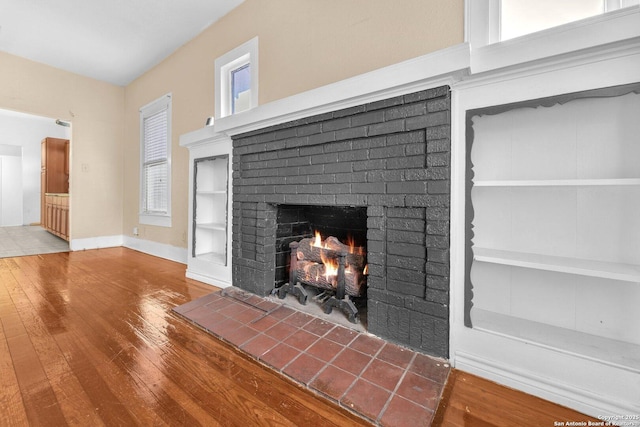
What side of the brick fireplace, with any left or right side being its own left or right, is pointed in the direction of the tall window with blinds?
right

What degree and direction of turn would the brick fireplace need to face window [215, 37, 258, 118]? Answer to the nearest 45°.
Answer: approximately 90° to its right

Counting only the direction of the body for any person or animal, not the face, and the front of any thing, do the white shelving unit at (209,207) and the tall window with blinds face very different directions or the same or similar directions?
same or similar directions

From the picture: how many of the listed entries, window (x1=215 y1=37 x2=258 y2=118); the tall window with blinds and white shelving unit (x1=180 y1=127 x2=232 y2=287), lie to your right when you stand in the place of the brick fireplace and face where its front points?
3

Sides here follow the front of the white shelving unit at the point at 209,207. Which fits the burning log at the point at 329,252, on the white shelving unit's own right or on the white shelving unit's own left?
on the white shelving unit's own left

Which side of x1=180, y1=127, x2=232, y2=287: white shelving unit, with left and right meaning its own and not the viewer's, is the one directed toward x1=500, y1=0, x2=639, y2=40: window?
left

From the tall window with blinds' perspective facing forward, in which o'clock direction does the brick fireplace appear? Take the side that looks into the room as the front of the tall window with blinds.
The brick fireplace is roughly at 10 o'clock from the tall window with blinds.

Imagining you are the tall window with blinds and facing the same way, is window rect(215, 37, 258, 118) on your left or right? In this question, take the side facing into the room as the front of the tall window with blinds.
on your left

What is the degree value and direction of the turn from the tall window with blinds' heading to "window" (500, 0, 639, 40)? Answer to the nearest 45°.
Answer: approximately 45° to its left

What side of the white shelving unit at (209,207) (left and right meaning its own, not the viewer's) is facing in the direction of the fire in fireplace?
left

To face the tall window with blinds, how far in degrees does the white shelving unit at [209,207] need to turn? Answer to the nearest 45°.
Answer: approximately 90° to its right

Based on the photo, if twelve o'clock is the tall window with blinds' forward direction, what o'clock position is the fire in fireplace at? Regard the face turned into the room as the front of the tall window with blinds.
The fire in fireplace is roughly at 10 o'clock from the tall window with blinds.

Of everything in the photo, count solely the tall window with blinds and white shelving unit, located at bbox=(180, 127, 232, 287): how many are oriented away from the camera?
0

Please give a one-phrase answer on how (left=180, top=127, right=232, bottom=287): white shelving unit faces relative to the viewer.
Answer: facing the viewer and to the left of the viewer

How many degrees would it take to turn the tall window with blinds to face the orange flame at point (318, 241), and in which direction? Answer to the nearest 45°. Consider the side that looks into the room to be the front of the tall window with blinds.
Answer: approximately 45° to its left
